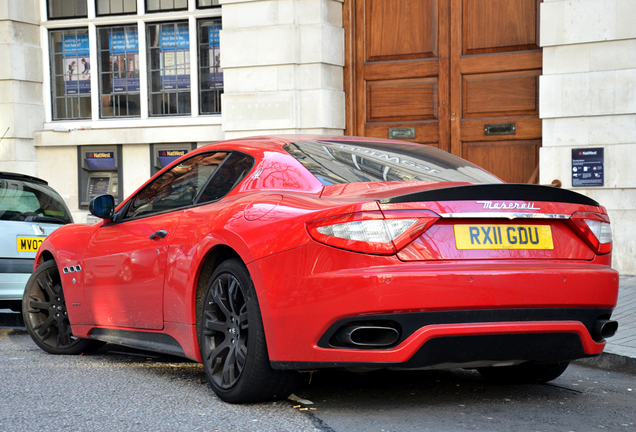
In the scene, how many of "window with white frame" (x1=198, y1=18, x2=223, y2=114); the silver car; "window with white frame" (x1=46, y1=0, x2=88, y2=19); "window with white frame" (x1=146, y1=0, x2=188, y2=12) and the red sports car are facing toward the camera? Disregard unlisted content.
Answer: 3

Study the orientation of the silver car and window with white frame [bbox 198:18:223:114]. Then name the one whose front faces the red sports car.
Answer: the window with white frame

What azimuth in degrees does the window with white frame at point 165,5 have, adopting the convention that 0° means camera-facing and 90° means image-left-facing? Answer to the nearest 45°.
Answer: approximately 0°

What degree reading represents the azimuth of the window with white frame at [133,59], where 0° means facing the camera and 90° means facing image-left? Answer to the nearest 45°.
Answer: approximately 0°

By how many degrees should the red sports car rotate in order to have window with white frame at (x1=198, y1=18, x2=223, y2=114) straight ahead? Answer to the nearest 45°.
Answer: approximately 45° to its right

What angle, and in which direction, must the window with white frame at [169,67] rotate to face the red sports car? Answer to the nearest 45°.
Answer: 0° — it already faces it

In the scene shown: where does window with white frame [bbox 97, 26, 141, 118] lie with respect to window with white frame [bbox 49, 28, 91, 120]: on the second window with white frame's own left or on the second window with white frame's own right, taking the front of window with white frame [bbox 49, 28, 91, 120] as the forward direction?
on the second window with white frame's own left
